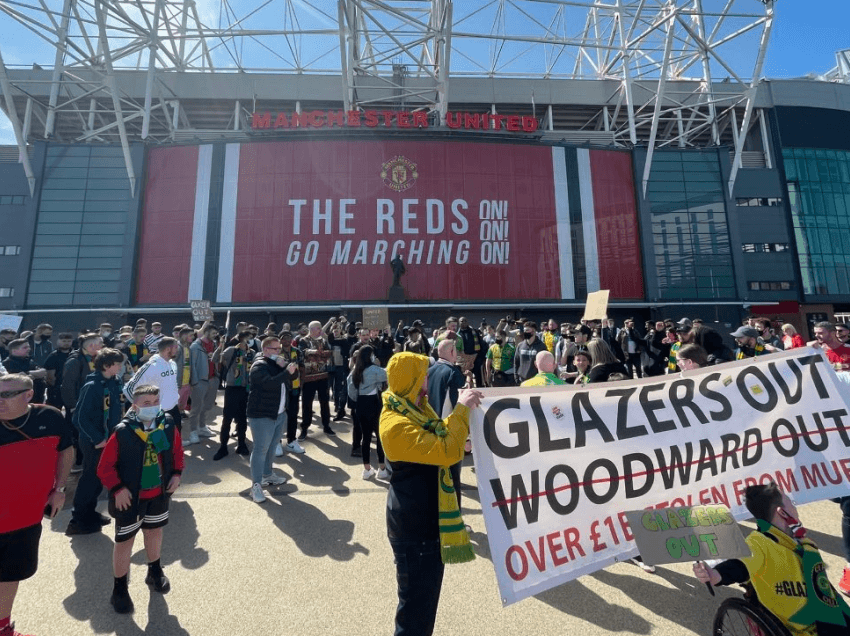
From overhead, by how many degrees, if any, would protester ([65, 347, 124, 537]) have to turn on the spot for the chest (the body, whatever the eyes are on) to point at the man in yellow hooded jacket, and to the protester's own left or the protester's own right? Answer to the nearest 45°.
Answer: approximately 45° to the protester's own right

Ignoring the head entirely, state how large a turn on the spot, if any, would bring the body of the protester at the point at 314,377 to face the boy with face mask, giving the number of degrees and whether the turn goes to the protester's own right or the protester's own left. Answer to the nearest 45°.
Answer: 0° — they already face them

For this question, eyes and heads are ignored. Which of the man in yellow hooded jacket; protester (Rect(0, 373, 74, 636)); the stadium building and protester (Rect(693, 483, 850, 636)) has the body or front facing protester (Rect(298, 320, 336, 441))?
the stadium building

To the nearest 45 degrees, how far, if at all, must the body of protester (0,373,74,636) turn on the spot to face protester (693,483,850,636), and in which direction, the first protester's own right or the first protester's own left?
approximately 45° to the first protester's own left

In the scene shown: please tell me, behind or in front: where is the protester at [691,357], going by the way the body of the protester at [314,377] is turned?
in front

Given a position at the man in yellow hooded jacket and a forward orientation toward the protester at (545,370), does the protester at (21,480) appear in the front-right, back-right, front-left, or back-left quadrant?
back-left

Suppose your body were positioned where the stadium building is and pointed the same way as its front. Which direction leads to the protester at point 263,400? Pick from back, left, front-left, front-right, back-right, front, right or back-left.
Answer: front

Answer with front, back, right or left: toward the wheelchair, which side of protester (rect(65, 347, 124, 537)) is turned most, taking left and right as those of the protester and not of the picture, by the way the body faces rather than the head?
front

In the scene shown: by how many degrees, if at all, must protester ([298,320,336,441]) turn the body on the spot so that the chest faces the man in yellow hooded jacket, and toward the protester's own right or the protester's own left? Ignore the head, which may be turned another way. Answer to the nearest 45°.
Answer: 0° — they already face them

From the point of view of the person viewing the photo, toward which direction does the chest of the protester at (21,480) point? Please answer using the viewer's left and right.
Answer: facing the viewer

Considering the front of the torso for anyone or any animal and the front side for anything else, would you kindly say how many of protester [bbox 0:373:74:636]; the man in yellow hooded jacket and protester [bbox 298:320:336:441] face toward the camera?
2

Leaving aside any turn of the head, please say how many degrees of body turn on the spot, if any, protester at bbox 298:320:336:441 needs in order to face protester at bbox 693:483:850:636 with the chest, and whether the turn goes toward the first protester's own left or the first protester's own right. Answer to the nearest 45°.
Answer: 0° — they already face them

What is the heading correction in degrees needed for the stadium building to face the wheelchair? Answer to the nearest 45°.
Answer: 0° — it already faces it

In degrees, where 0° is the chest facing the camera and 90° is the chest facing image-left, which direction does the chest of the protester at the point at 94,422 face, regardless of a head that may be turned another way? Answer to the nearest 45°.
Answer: approximately 315°

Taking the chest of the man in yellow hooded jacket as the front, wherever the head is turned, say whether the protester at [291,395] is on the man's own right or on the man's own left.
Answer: on the man's own left

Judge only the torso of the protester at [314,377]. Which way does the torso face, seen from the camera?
toward the camera

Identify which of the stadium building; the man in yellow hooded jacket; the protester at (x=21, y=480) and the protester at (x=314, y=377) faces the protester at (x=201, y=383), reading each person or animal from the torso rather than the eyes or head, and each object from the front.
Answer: the stadium building

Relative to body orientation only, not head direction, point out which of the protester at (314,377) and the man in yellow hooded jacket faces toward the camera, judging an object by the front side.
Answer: the protester
